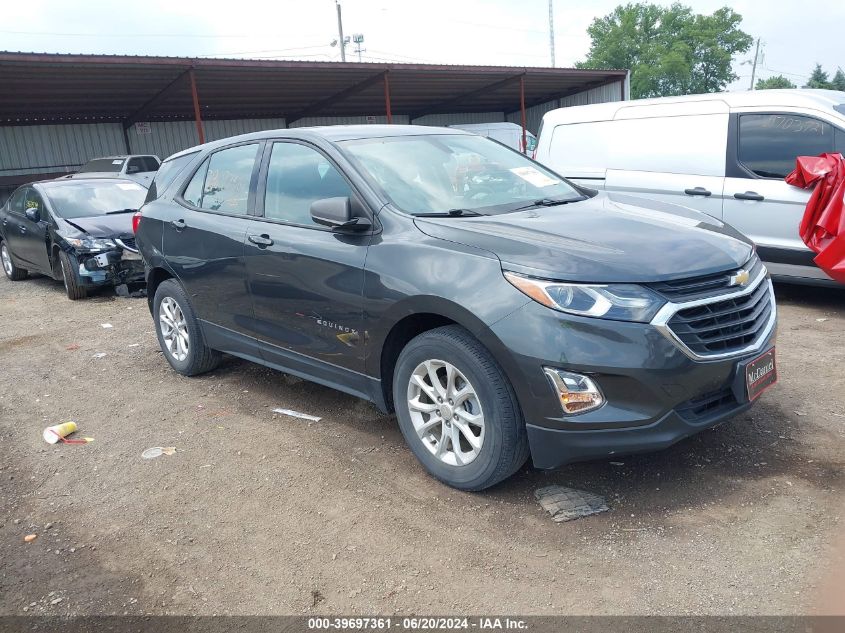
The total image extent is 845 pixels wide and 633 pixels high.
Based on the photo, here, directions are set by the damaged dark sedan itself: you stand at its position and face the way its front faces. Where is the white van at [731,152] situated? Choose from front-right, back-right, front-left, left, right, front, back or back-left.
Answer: front

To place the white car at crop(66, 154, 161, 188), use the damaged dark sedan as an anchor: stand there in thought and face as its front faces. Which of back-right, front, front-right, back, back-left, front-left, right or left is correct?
back-left

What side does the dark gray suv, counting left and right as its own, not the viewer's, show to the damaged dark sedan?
back

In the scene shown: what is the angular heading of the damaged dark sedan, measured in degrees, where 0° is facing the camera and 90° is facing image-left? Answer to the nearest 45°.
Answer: approximately 315°

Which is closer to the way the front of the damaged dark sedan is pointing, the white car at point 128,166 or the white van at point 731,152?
the white van

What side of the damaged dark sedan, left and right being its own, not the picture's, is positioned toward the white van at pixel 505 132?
left

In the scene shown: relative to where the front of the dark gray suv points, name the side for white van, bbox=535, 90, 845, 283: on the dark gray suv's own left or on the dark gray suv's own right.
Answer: on the dark gray suv's own left

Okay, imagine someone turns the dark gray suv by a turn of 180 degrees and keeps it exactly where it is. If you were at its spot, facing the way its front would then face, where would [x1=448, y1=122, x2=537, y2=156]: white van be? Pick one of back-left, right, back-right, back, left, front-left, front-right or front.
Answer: front-right

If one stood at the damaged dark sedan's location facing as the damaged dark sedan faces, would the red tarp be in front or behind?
in front

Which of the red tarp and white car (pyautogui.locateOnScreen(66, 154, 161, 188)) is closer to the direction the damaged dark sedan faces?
the red tarp

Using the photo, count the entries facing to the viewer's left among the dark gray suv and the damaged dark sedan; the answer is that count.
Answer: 0

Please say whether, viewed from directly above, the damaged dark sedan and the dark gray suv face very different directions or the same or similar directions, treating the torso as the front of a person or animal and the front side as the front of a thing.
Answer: same or similar directions

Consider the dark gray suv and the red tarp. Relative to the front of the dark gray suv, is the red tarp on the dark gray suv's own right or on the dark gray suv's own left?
on the dark gray suv's own left
